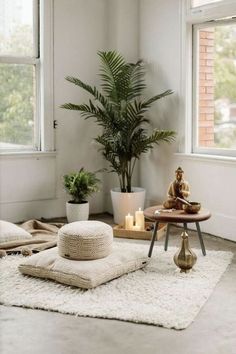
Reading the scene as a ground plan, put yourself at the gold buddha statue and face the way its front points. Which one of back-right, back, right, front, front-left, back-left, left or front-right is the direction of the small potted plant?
back-right

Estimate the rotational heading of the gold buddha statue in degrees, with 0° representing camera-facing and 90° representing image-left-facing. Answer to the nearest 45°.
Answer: approximately 0°

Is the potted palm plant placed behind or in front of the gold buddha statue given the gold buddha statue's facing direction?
behind

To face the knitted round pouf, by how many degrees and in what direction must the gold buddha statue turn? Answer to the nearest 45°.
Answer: approximately 45° to its right

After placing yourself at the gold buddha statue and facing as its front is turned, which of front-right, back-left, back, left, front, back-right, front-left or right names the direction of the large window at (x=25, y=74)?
back-right

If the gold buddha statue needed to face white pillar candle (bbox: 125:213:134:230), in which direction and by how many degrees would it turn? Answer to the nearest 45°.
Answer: approximately 135° to its right

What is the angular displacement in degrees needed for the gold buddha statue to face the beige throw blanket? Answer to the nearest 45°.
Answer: approximately 90° to its right

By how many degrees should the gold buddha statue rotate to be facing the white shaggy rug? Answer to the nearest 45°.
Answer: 0° — it already faces it

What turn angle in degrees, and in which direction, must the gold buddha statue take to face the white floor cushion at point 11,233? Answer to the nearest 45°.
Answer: approximately 90° to its right
